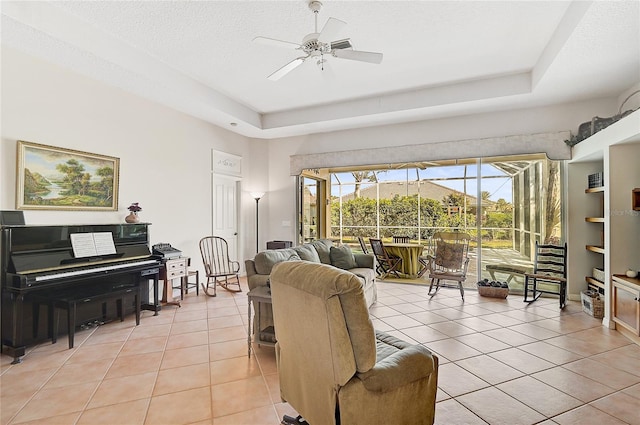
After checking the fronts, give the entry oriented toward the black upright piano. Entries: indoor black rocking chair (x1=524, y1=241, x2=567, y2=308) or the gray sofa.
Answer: the indoor black rocking chair

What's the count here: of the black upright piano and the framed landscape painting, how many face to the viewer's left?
0

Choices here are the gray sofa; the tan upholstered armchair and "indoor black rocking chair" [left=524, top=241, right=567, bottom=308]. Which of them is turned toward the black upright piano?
the indoor black rocking chair

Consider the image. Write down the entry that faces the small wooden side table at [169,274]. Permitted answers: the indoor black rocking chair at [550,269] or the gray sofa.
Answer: the indoor black rocking chair

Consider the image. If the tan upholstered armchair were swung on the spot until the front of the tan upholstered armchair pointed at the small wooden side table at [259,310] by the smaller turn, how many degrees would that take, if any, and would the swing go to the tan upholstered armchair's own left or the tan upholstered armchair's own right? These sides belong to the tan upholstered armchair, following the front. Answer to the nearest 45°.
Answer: approximately 90° to the tan upholstered armchair's own left

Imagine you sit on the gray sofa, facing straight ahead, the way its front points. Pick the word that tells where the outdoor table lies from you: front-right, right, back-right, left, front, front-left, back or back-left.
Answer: left

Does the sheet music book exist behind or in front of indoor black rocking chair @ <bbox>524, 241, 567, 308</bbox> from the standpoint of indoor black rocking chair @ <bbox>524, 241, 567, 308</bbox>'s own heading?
in front

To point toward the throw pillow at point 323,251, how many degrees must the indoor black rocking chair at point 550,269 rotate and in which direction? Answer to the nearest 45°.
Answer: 0° — it already faces it

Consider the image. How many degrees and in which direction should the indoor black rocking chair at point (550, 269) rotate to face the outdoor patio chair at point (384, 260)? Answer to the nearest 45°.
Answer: approximately 45° to its right

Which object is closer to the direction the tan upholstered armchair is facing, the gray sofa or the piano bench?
the gray sofa

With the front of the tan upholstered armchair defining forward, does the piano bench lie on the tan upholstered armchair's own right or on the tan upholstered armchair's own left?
on the tan upholstered armchair's own left

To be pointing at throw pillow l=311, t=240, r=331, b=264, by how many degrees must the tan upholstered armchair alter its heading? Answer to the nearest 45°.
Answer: approximately 45° to its left

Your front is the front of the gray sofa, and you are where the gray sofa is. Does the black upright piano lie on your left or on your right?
on your right
